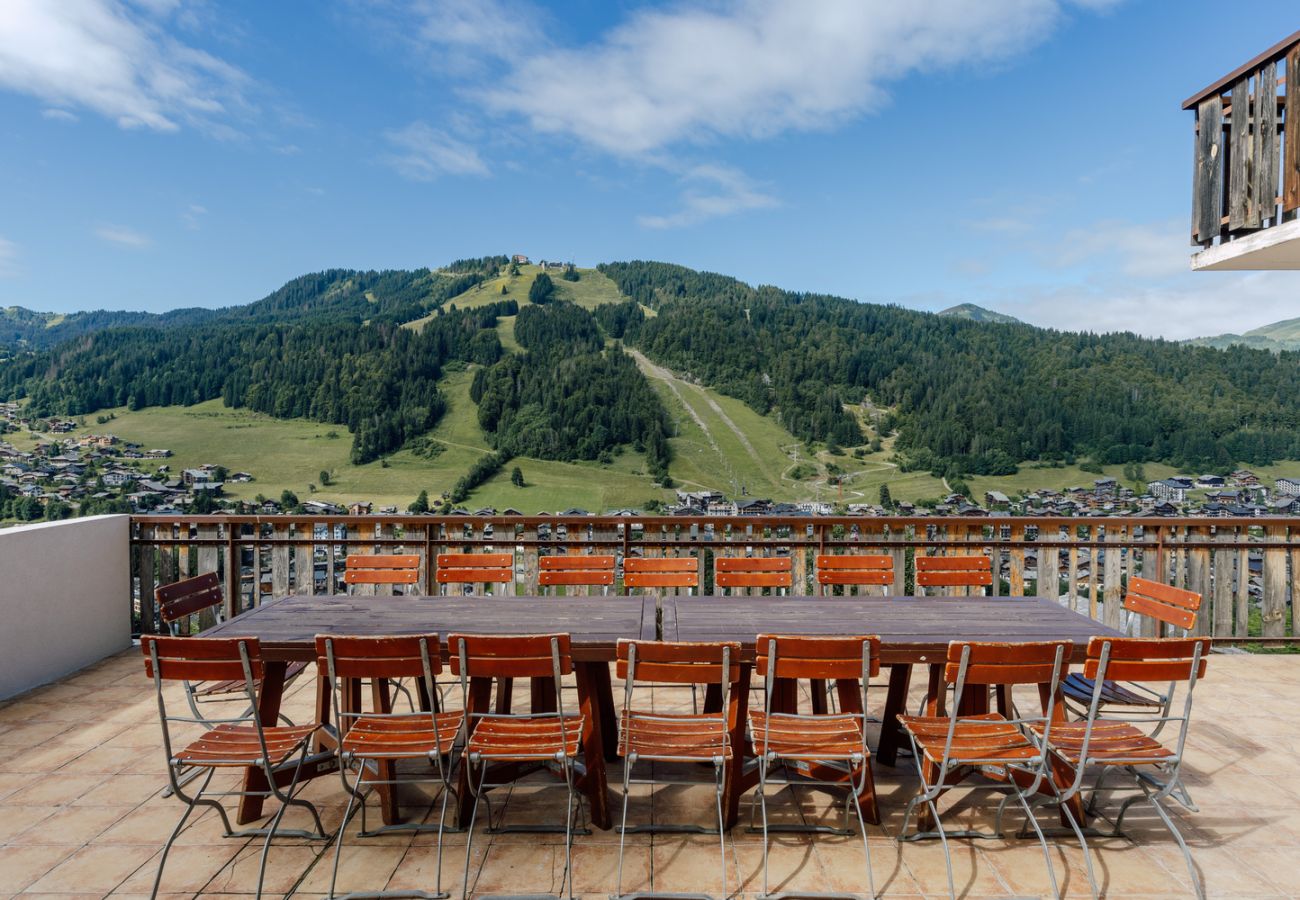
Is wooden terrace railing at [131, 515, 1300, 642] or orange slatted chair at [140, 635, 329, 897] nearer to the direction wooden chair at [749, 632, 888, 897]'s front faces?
the wooden terrace railing

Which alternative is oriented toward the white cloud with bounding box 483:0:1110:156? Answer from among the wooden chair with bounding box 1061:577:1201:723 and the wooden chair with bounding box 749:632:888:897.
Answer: the wooden chair with bounding box 749:632:888:897

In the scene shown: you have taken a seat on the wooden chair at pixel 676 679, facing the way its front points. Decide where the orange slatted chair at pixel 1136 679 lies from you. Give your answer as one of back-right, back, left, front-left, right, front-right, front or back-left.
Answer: right

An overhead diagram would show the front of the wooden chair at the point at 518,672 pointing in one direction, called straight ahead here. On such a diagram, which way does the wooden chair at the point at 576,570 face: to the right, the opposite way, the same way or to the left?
the opposite way

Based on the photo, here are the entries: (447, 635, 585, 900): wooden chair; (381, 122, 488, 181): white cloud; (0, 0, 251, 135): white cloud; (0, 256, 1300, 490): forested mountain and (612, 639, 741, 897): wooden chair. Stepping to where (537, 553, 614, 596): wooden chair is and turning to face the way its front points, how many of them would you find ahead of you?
2

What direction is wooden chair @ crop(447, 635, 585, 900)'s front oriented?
away from the camera

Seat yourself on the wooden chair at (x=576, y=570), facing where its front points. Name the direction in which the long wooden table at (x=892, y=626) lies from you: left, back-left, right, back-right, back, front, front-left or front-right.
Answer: front-left

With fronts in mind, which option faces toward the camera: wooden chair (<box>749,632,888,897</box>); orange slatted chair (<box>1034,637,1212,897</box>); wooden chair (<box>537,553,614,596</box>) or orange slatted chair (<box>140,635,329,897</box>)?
wooden chair (<box>537,553,614,596</box>)

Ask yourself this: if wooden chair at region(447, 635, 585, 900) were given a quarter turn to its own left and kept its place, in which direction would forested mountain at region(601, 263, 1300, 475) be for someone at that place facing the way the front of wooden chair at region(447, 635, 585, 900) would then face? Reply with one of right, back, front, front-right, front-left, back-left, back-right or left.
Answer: back-right

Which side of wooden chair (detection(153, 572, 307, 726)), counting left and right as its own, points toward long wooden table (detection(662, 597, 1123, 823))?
front

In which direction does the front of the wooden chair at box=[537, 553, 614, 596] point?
toward the camera

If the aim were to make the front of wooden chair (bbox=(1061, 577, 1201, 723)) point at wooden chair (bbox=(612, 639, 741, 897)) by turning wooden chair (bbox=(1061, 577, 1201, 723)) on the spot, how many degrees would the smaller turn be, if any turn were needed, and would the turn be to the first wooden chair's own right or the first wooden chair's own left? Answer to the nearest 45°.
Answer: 0° — it already faces it

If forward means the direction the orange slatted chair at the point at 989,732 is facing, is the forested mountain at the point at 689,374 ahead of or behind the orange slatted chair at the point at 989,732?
ahead

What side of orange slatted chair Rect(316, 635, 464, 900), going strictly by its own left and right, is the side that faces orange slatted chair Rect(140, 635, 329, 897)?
left

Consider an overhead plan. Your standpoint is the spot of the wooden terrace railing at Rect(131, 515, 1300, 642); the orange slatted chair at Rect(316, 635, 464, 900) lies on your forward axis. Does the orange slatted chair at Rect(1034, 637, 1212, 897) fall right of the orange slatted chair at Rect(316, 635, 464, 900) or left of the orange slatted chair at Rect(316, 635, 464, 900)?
left

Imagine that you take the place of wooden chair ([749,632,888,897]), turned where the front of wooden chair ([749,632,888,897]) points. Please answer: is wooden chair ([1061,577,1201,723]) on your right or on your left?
on your right

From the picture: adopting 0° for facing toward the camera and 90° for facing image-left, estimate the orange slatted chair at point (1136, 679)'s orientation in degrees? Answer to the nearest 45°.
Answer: approximately 135°

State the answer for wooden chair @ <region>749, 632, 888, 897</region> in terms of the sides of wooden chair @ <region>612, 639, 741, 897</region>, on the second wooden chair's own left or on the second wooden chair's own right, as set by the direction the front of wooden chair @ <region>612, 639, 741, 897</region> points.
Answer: on the second wooden chair's own right

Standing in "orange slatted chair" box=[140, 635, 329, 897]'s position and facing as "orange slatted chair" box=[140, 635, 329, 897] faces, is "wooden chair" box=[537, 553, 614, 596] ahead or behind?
ahead

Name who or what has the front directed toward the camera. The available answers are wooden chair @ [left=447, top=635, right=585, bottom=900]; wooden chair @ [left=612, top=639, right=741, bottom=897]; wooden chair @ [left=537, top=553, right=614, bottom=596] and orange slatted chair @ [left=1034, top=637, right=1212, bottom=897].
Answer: wooden chair @ [left=537, top=553, right=614, bottom=596]

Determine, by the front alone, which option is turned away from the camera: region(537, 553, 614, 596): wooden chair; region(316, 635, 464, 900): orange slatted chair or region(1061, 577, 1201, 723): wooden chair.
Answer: the orange slatted chair

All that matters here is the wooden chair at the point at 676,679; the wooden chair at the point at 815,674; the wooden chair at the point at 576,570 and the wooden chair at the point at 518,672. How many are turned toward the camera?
1

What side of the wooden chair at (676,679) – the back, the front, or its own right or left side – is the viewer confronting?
back

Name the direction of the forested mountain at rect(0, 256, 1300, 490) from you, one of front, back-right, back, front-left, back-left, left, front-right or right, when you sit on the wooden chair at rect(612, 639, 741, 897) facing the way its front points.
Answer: front
